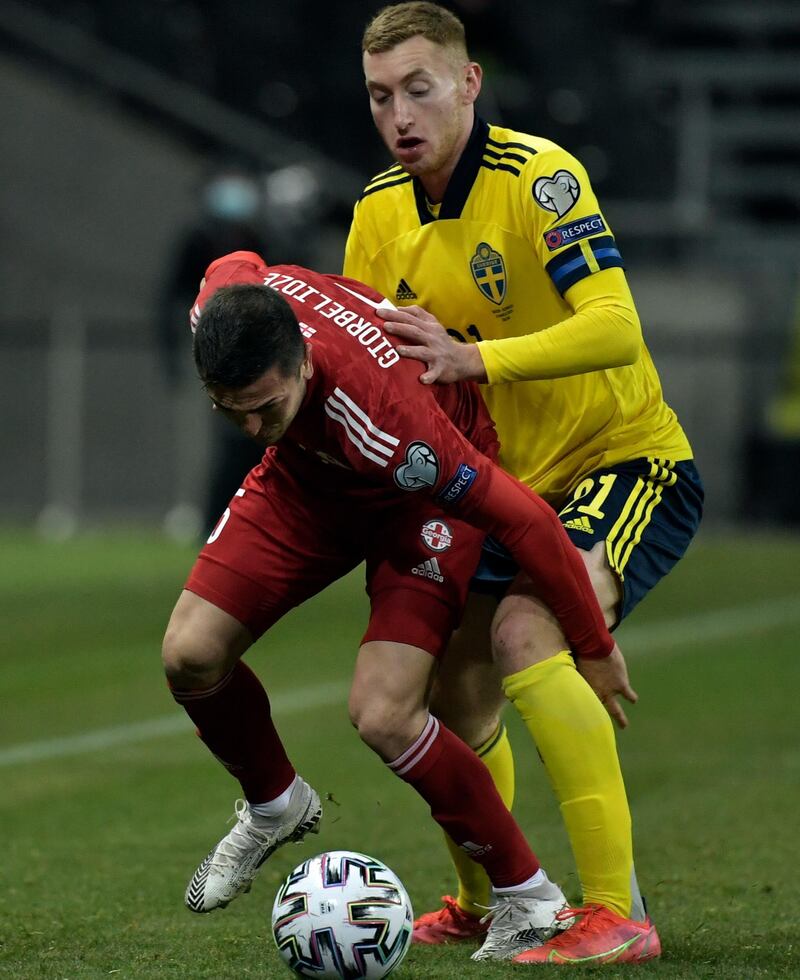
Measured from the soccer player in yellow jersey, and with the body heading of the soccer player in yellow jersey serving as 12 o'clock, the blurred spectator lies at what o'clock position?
The blurred spectator is roughly at 4 o'clock from the soccer player in yellow jersey.

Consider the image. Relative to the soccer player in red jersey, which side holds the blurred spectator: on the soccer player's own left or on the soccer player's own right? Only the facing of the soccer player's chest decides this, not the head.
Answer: on the soccer player's own right

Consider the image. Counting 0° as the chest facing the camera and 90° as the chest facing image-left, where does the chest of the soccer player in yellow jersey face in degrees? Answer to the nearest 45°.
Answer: approximately 45°
